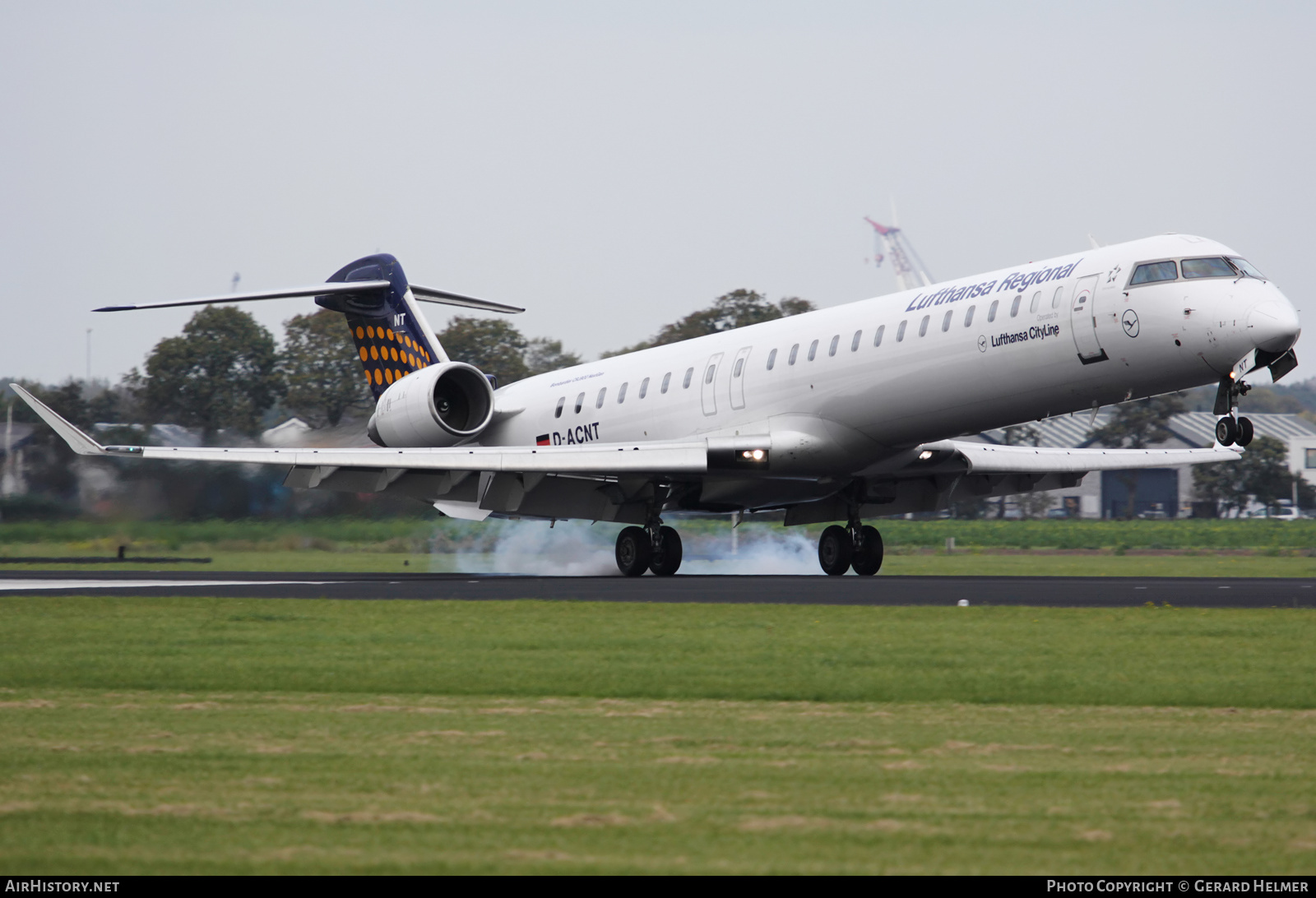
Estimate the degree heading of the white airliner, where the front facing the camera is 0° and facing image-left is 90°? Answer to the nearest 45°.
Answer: approximately 315°
